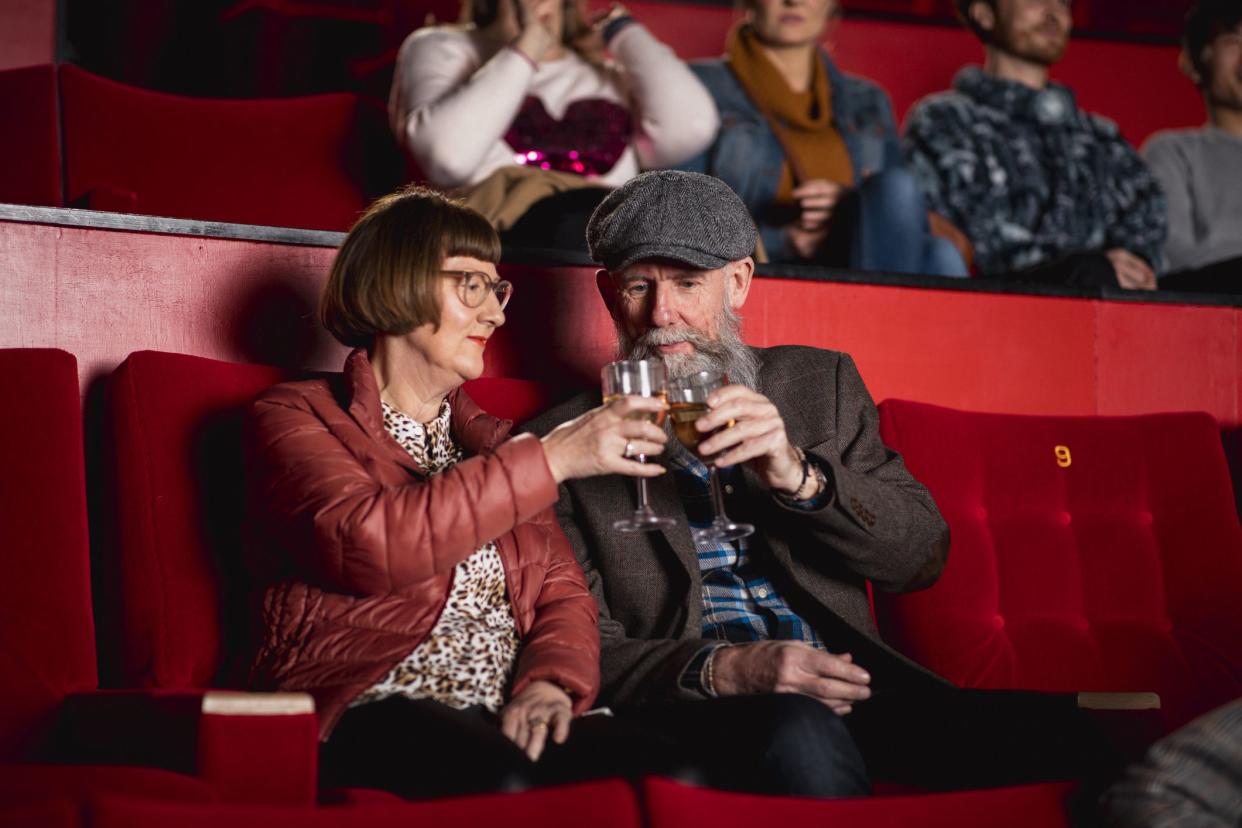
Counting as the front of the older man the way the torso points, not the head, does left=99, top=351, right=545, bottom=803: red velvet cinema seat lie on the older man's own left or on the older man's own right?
on the older man's own right

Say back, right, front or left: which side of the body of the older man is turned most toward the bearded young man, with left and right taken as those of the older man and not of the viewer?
back

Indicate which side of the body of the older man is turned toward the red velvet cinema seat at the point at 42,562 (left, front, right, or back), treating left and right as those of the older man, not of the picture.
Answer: right

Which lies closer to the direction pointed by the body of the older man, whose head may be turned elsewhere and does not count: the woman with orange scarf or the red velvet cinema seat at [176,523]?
the red velvet cinema seat

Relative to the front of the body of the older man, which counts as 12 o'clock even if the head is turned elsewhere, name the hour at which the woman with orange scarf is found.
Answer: The woman with orange scarf is roughly at 6 o'clock from the older man.

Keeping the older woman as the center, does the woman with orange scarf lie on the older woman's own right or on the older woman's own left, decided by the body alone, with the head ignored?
on the older woman's own left

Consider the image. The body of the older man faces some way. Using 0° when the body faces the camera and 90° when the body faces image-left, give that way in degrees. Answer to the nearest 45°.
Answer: approximately 0°

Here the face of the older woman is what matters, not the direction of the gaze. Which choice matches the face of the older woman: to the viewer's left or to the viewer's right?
to the viewer's right

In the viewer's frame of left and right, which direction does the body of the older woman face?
facing the viewer and to the right of the viewer

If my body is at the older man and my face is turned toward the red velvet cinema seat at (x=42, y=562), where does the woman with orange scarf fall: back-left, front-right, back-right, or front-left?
back-right

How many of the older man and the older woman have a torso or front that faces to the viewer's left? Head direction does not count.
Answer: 0

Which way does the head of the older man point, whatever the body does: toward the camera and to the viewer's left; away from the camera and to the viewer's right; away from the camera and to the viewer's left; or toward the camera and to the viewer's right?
toward the camera and to the viewer's left

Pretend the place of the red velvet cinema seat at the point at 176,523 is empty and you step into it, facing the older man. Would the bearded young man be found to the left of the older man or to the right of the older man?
left

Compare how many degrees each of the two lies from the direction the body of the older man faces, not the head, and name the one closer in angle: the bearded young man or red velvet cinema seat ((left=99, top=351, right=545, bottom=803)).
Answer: the red velvet cinema seat
